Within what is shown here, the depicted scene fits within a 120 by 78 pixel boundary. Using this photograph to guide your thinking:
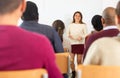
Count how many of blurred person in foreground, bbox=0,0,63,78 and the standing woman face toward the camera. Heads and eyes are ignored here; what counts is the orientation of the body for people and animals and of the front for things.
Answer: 1

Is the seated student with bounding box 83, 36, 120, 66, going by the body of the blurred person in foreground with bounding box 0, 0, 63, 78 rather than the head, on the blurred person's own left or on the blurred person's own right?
on the blurred person's own right

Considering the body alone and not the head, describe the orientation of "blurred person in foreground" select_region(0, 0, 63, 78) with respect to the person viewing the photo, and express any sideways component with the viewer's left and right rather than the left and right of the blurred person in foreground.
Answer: facing away from the viewer

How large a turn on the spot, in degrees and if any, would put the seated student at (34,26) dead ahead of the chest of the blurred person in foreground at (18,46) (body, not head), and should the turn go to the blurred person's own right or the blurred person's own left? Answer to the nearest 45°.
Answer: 0° — they already face them

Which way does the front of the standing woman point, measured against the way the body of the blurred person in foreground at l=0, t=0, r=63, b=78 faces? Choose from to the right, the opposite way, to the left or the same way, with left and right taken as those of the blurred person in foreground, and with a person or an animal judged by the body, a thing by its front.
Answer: the opposite way

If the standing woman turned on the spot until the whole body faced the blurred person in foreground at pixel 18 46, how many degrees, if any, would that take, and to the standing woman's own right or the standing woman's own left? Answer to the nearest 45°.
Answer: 0° — they already face them

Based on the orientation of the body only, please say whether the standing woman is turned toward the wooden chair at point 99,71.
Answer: yes

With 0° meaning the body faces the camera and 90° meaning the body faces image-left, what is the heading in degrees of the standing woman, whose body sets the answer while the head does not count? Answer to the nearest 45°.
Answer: approximately 0°

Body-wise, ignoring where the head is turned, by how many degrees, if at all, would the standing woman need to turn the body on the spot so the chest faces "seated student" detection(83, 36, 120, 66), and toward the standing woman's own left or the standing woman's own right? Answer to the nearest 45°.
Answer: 0° — they already face them

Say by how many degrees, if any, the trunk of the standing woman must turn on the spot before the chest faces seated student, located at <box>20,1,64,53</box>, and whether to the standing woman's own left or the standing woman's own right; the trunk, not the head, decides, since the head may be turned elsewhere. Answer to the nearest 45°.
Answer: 0° — they already face them
